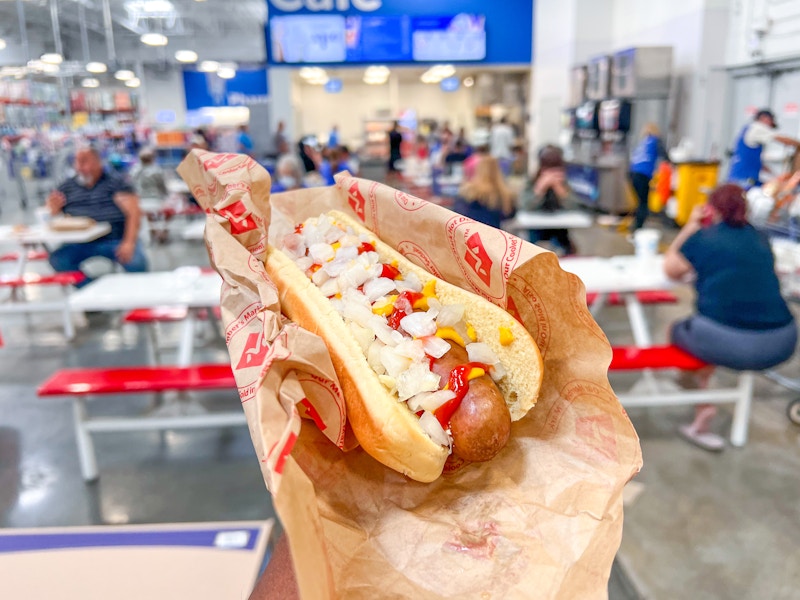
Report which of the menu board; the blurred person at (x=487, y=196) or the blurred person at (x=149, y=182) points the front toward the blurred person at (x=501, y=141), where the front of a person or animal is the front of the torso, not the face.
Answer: the blurred person at (x=487, y=196)

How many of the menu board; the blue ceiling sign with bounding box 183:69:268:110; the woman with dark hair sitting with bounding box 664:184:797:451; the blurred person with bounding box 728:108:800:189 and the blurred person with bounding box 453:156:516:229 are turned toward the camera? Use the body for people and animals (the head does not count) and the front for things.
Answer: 2

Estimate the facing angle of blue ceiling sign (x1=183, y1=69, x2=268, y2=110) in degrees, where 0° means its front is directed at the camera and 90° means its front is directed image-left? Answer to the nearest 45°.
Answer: approximately 0°

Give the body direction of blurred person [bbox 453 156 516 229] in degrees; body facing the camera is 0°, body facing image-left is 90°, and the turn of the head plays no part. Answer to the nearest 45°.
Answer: approximately 180°

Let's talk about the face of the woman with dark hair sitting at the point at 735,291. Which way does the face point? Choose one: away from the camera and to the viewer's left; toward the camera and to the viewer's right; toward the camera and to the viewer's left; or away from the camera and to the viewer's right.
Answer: away from the camera and to the viewer's left
